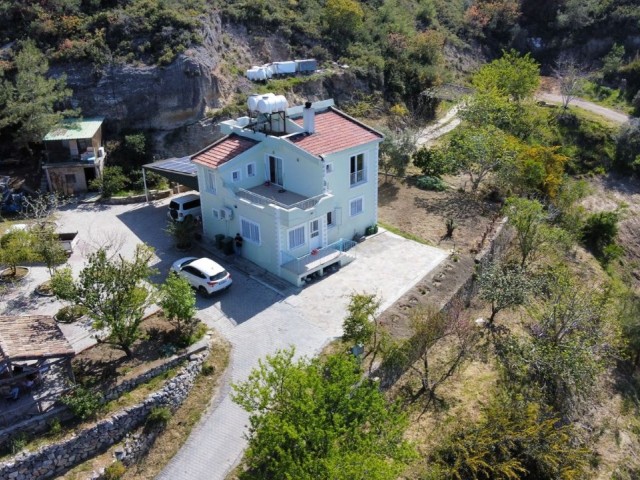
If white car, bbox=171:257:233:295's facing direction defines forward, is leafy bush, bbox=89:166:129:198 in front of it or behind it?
in front

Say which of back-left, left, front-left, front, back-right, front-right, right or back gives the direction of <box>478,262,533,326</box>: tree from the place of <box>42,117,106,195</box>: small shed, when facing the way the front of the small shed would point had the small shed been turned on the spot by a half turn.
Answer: back-right

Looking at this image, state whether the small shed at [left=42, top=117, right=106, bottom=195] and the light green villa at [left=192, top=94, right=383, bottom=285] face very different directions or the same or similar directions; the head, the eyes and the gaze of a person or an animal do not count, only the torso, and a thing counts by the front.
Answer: same or similar directions

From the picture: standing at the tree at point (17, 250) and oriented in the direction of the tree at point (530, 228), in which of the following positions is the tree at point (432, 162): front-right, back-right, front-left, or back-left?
front-left

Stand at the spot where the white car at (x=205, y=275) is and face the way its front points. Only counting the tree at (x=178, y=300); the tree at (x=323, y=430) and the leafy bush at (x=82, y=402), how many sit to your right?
0

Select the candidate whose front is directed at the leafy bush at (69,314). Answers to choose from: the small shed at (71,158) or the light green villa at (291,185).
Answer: the small shed

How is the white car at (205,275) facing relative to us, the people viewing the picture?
facing away from the viewer and to the left of the viewer

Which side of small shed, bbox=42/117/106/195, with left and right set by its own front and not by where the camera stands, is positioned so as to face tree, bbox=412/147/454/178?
left

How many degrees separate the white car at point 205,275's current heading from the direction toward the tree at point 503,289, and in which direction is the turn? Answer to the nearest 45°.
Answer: approximately 135° to its right

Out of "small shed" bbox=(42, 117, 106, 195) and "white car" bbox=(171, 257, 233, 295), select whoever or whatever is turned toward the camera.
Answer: the small shed

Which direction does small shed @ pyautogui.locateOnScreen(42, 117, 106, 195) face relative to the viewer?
toward the camera

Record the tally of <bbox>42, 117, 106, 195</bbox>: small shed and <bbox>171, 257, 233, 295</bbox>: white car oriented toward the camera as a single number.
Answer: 1

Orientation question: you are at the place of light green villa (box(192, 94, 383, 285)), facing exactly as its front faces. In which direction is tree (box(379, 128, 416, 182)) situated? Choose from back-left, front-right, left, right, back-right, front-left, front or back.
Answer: left
